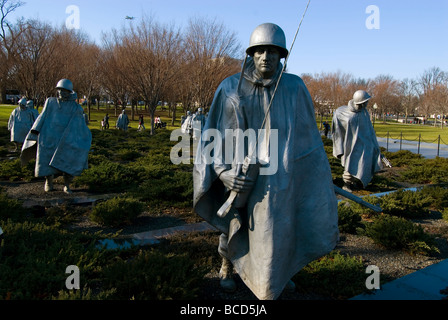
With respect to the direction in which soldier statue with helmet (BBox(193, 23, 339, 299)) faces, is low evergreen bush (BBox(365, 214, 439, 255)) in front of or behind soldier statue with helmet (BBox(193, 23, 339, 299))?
behind

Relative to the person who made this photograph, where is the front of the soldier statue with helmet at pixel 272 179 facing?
facing the viewer

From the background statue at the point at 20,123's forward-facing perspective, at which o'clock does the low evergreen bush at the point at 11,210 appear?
The low evergreen bush is roughly at 12 o'clock from the background statue.

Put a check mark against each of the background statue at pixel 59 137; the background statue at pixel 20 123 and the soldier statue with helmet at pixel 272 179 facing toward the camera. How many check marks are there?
3

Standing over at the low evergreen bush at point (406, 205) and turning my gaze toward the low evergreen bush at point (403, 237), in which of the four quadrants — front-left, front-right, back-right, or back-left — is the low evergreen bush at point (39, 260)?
front-right

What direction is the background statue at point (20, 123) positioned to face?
toward the camera

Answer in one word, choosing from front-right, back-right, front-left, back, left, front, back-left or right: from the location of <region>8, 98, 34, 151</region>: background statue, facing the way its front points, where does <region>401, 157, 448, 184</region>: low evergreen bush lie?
front-left

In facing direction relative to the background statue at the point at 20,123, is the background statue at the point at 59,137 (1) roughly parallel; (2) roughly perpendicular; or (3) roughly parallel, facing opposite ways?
roughly parallel

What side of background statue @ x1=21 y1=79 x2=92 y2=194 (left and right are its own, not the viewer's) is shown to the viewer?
front

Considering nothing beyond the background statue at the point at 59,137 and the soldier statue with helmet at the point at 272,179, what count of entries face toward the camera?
2

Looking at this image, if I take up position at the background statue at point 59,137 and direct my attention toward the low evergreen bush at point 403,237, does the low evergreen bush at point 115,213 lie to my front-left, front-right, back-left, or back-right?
front-right

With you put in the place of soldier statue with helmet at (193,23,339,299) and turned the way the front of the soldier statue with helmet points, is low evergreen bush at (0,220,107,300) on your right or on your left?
on your right

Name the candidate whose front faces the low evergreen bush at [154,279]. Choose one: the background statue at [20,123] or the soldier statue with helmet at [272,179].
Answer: the background statue

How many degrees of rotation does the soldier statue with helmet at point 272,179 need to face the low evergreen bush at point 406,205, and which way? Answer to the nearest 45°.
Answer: approximately 135° to its left

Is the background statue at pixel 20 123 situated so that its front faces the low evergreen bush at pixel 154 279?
yes

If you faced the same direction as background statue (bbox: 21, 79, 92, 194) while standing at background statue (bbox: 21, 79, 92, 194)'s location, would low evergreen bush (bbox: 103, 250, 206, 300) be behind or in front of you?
in front

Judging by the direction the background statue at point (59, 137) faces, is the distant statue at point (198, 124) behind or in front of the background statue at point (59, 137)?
behind

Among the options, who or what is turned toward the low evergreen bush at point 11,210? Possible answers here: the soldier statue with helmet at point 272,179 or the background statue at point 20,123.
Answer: the background statue
